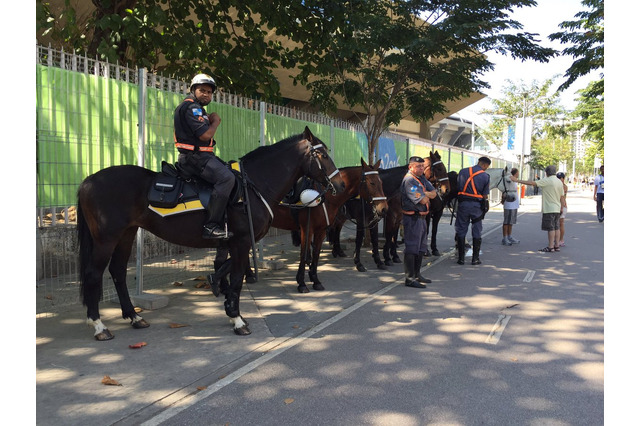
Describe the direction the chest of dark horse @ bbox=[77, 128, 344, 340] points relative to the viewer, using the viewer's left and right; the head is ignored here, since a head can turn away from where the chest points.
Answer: facing to the right of the viewer

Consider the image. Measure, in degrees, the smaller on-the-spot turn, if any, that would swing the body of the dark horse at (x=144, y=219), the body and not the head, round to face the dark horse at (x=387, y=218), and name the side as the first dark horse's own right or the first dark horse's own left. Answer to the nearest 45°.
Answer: approximately 45° to the first dark horse's own left

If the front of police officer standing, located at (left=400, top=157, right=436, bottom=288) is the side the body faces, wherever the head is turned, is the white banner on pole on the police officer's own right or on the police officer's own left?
on the police officer's own left

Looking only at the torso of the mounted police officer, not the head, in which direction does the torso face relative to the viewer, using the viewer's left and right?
facing to the right of the viewer

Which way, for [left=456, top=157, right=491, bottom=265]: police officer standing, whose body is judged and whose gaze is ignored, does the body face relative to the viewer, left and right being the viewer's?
facing away from the viewer and to the right of the viewer

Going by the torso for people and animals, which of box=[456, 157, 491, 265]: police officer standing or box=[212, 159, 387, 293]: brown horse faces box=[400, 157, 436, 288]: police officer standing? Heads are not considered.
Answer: the brown horse

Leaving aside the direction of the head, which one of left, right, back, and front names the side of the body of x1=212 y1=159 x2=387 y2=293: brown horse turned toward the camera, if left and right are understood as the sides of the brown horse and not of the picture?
right
